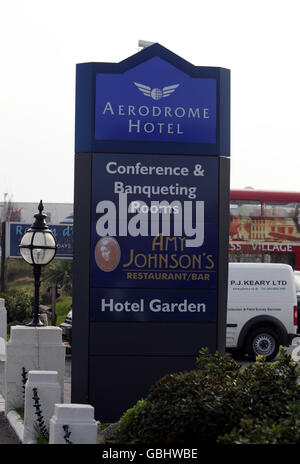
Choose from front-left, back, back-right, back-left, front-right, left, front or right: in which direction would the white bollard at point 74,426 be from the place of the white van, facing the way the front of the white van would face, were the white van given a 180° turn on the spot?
right

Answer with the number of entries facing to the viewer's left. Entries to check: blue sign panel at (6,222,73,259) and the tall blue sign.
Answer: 0

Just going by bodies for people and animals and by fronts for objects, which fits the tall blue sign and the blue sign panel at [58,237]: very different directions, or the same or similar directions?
same or similar directions

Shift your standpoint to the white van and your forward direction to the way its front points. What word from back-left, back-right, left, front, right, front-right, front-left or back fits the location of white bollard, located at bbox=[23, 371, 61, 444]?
left

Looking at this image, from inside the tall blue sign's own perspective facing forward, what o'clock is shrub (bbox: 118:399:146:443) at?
The shrub is roughly at 12 o'clock from the tall blue sign.

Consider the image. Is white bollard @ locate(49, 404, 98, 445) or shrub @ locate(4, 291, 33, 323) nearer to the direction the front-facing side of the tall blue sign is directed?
the white bollard

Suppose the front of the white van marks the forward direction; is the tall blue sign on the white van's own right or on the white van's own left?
on the white van's own left

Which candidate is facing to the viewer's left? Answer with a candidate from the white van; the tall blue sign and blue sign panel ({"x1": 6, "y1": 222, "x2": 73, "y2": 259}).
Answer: the white van

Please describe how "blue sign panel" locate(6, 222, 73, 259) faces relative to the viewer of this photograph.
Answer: facing the viewer

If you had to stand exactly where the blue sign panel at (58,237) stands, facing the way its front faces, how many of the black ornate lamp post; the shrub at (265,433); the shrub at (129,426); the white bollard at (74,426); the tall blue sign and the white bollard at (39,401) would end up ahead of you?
6

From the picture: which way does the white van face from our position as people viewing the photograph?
facing to the left of the viewer

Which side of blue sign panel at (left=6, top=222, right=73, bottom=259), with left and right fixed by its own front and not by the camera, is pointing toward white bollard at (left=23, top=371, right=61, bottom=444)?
front

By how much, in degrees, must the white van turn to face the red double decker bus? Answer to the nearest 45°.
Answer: approximately 90° to its right

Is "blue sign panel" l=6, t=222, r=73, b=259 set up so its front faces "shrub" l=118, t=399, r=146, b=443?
yes

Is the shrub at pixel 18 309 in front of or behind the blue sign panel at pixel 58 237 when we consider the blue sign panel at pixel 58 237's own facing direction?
in front

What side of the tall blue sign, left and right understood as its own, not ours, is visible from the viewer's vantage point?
front

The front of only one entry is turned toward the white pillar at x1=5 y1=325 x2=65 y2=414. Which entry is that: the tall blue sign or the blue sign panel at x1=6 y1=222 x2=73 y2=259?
the blue sign panel
